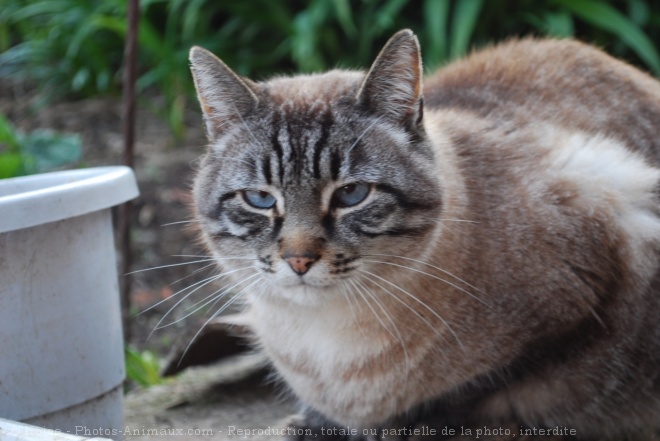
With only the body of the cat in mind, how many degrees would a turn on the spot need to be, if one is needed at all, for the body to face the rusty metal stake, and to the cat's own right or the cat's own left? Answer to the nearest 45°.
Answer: approximately 90° to the cat's own right

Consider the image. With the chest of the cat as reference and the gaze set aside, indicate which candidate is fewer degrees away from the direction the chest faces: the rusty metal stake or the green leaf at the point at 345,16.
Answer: the rusty metal stake

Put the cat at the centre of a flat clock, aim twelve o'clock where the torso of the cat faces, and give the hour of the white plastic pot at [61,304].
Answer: The white plastic pot is roughly at 1 o'clock from the cat.

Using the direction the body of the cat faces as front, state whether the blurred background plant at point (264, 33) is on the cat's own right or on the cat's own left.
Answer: on the cat's own right

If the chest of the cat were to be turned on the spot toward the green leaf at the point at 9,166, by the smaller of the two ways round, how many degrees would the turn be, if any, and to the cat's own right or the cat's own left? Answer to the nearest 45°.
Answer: approximately 45° to the cat's own right

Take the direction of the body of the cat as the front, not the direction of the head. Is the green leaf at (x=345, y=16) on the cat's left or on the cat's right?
on the cat's right
